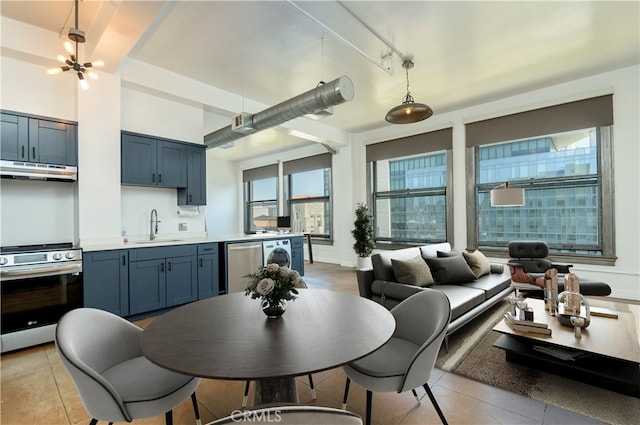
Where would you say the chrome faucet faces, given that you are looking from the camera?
facing the viewer and to the right of the viewer

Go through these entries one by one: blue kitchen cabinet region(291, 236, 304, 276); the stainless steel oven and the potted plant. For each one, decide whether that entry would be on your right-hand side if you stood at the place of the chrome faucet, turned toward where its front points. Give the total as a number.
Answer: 1

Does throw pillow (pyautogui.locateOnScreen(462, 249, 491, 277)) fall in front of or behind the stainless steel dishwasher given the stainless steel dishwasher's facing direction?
in front

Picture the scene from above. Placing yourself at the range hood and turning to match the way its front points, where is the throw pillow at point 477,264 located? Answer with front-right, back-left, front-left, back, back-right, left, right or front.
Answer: front-left

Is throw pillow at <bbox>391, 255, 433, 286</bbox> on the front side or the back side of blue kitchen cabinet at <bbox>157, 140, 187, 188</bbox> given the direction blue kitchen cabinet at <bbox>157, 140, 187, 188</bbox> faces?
on the front side

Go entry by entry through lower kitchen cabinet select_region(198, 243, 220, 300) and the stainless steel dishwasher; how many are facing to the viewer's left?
0

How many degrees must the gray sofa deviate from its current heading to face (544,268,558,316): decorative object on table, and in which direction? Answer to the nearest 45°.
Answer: approximately 45° to its left

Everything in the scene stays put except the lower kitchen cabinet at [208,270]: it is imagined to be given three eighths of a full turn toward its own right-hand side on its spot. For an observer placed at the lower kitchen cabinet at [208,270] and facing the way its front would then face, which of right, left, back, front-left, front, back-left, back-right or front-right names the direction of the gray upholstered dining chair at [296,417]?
left

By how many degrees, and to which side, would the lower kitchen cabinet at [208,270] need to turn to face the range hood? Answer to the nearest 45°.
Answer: approximately 135° to its right
